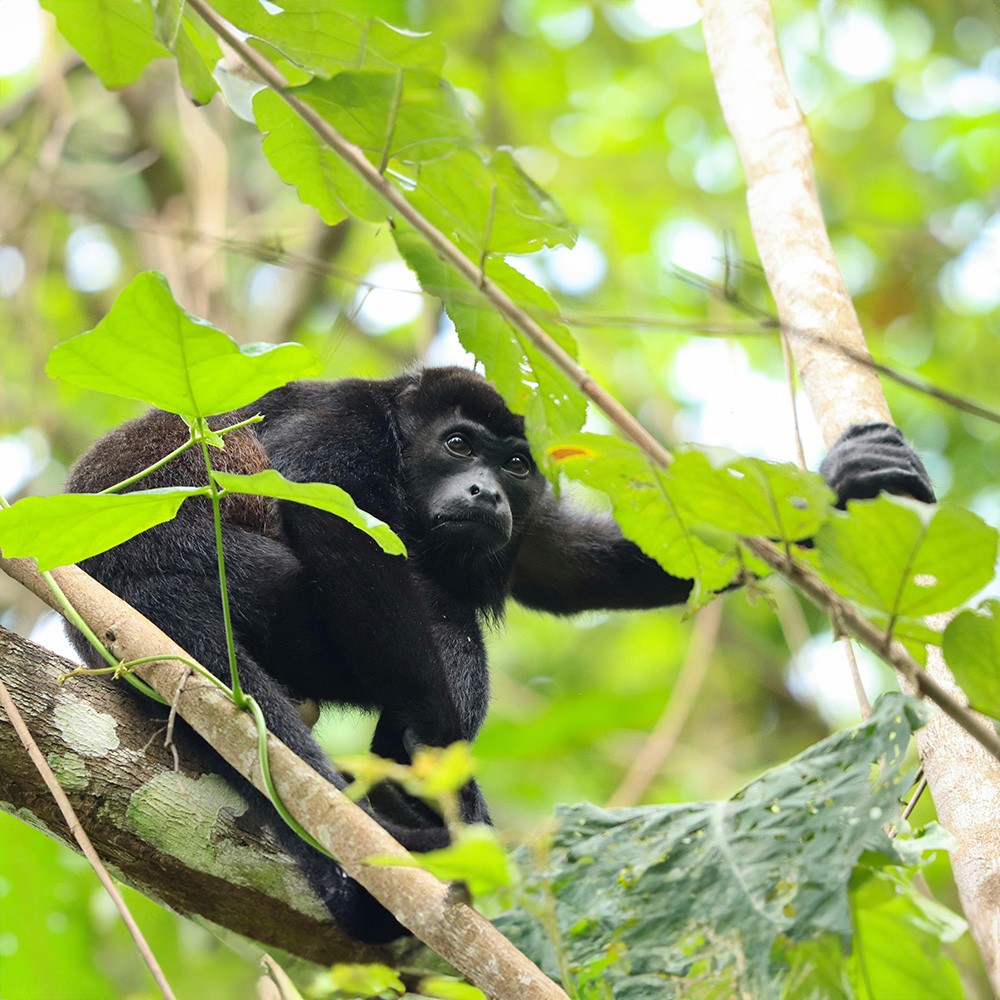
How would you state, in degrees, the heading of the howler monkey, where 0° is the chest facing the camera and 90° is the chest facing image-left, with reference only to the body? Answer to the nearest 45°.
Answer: approximately 315°

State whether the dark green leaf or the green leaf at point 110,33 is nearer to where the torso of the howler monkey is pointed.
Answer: the dark green leaf

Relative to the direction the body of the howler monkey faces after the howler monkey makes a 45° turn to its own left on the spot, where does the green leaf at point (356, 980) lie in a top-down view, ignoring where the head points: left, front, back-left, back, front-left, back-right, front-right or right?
right

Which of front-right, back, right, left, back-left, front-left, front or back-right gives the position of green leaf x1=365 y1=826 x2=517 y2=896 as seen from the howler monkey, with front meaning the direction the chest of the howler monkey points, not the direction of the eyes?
front-right
